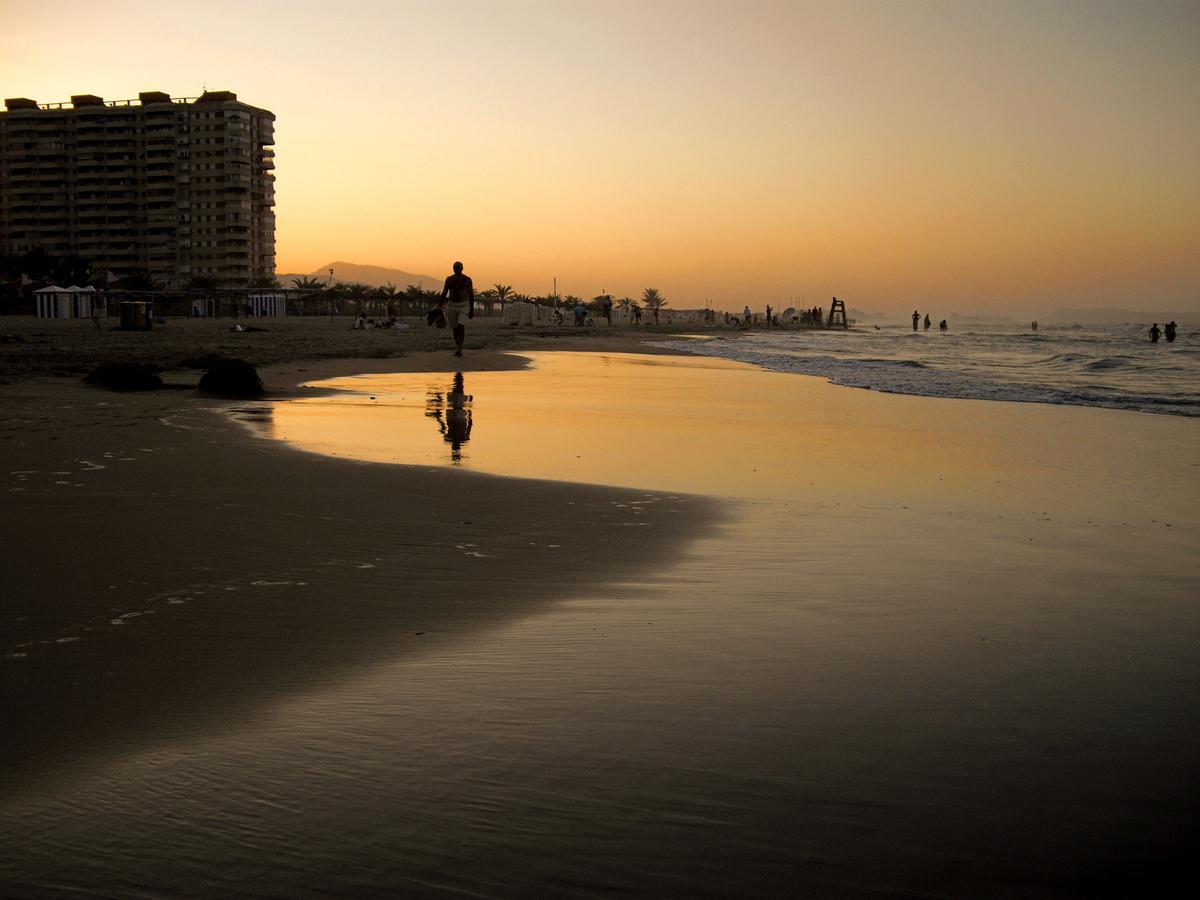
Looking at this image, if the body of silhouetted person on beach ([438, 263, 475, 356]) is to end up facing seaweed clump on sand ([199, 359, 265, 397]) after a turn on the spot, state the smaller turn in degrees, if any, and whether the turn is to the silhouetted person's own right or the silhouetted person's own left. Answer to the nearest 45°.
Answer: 0° — they already face it

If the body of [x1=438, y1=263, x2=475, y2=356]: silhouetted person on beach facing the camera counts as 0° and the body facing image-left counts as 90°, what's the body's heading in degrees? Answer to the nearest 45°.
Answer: approximately 0°
